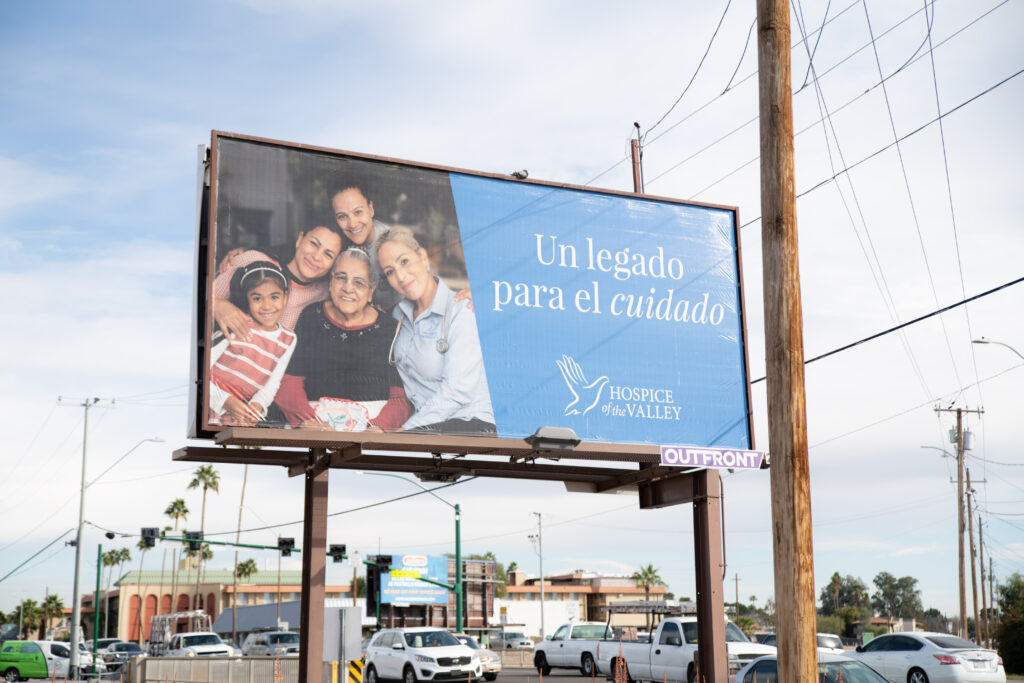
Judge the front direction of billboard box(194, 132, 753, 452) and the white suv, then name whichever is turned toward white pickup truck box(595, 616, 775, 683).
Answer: the white suv

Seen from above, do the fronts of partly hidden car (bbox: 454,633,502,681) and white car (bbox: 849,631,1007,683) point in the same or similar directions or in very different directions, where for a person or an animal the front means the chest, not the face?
very different directions

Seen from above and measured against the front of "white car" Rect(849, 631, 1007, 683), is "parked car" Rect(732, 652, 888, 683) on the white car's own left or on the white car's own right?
on the white car's own left

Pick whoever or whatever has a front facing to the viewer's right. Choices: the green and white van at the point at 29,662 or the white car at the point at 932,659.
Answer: the green and white van

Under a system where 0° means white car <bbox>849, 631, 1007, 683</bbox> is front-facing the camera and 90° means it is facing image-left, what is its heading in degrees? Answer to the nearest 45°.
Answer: approximately 135°

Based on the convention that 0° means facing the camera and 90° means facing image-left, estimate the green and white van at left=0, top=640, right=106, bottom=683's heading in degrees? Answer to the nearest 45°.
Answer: approximately 270°

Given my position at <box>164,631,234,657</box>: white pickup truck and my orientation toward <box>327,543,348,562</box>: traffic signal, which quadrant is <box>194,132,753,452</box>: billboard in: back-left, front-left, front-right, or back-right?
back-right

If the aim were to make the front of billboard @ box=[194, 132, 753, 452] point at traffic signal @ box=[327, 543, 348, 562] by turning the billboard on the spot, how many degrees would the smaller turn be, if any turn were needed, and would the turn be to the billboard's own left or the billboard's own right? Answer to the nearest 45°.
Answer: approximately 135° to the billboard's own left

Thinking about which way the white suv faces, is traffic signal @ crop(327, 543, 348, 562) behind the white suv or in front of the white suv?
behind
